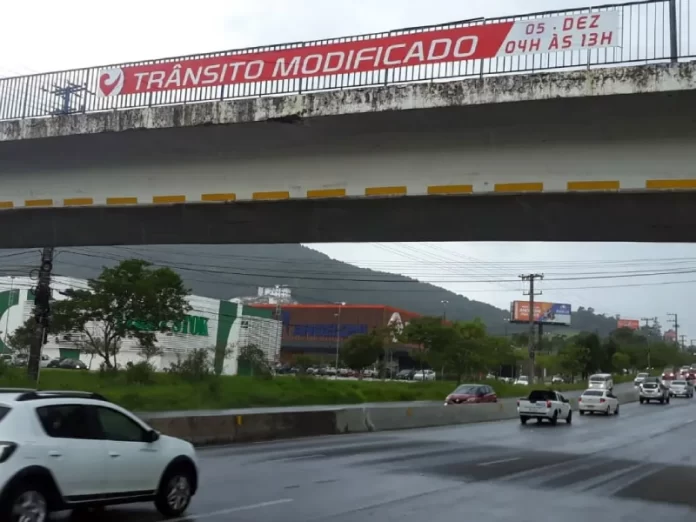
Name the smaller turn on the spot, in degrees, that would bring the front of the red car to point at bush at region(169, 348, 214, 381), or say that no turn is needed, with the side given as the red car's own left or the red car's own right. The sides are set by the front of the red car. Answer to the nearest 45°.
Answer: approximately 45° to the red car's own right

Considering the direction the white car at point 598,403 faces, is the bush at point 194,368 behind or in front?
behind

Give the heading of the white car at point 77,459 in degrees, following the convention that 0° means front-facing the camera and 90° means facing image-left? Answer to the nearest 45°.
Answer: approximately 225°

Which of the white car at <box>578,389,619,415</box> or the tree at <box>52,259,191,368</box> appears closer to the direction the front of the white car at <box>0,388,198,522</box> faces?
the white car

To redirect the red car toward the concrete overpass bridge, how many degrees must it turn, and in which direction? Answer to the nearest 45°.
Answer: approximately 45° to its left

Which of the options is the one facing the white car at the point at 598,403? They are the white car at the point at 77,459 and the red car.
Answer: the white car at the point at 77,459

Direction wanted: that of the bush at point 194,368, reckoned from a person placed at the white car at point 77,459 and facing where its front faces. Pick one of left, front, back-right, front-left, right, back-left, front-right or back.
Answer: front-left

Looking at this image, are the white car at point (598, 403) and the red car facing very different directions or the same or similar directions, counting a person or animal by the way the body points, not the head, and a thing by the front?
very different directions
